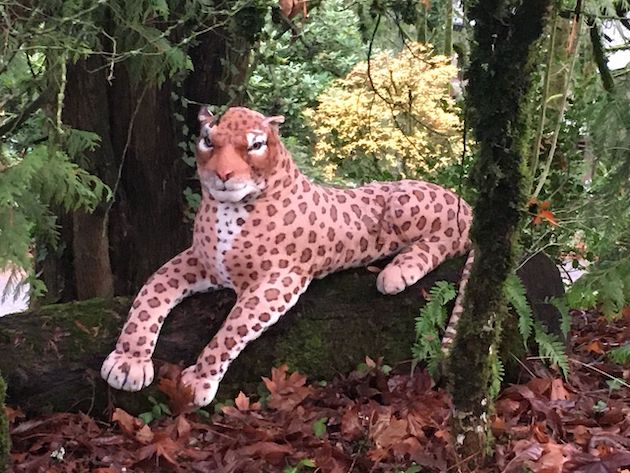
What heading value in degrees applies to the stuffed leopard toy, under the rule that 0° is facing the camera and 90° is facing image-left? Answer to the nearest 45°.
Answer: approximately 45°

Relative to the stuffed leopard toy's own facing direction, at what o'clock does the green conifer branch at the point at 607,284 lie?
The green conifer branch is roughly at 8 o'clock from the stuffed leopard toy.

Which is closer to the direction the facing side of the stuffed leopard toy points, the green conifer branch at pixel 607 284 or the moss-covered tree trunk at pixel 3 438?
the moss-covered tree trunk

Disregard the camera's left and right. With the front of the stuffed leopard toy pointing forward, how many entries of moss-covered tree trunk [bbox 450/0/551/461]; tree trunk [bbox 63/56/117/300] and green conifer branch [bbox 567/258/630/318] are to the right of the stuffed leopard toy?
1

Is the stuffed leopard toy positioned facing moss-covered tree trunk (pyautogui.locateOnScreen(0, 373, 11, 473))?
yes

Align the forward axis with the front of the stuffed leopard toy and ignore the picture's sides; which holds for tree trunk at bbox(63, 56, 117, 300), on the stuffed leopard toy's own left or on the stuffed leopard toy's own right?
on the stuffed leopard toy's own right

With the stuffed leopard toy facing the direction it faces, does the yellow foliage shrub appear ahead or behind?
behind

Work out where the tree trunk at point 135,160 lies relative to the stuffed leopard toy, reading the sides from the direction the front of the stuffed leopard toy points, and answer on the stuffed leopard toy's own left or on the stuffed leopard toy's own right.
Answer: on the stuffed leopard toy's own right

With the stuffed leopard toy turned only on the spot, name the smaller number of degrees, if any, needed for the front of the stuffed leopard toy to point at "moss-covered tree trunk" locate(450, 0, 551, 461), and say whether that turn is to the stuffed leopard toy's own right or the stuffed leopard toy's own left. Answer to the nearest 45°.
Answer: approximately 90° to the stuffed leopard toy's own left

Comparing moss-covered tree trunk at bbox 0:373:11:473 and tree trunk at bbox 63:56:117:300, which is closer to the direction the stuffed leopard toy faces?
the moss-covered tree trunk
